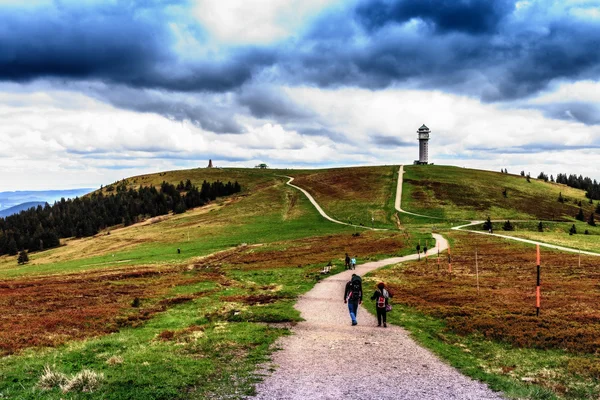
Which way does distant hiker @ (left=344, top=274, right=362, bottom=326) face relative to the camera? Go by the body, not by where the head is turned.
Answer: away from the camera

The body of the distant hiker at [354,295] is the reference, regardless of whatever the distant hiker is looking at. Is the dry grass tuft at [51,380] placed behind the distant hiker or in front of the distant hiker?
behind

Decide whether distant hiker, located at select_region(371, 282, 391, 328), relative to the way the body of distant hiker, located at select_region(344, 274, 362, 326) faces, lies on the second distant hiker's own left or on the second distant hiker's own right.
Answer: on the second distant hiker's own right
